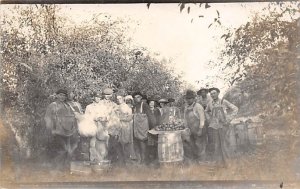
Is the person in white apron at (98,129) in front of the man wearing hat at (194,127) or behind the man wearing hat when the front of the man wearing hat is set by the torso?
in front

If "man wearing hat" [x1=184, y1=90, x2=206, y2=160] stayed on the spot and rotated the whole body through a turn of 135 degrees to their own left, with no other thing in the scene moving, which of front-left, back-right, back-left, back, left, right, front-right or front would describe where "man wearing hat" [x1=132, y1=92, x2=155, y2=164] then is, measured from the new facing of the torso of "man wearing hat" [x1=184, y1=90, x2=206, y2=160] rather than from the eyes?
back

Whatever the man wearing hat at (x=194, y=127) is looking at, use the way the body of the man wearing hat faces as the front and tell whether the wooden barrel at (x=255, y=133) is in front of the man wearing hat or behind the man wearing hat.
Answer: behind

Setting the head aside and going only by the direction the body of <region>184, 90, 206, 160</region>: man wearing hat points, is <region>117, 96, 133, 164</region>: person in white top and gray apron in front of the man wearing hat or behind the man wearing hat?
in front

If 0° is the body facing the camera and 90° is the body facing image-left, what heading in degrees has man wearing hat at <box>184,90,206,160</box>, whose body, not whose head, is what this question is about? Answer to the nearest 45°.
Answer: approximately 45°

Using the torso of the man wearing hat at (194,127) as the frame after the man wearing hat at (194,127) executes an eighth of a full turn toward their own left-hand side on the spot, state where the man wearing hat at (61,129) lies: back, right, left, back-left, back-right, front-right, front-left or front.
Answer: right
